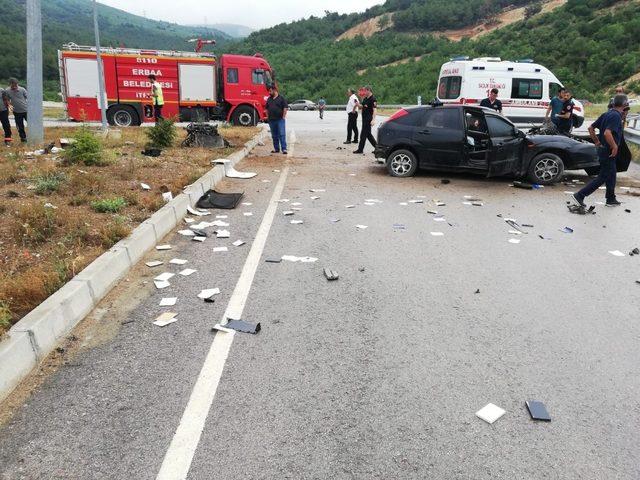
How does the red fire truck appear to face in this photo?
to the viewer's right

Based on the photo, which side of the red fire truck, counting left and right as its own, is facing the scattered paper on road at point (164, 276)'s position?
right

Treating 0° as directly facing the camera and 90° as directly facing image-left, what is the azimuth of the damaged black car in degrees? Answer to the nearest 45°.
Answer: approximately 270°

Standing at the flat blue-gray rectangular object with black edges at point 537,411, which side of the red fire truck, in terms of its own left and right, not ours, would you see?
right

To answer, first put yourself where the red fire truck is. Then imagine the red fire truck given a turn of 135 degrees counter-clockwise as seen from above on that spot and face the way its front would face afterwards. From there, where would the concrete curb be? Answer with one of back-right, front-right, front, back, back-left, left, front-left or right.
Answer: back-left

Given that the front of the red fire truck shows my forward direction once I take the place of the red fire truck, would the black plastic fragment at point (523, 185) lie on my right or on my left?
on my right

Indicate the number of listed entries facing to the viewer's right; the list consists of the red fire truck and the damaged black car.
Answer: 2

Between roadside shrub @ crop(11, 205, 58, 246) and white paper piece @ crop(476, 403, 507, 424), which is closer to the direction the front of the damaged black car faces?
the white paper piece

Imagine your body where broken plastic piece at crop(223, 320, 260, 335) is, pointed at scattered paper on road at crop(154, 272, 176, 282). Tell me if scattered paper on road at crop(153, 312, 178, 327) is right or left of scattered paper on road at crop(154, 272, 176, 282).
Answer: left
